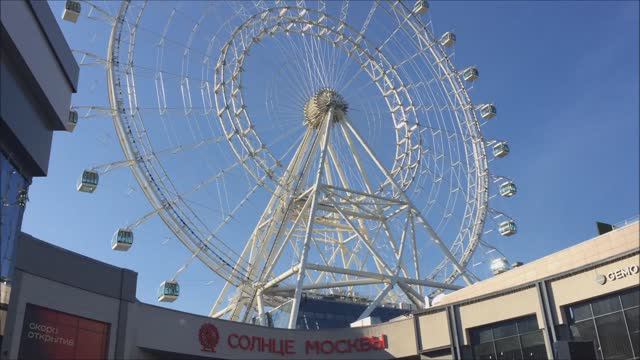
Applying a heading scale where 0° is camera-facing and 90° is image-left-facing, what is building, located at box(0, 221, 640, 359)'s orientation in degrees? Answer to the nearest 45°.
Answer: approximately 0°

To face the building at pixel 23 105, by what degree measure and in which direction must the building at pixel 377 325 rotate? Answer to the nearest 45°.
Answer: approximately 45° to its right
